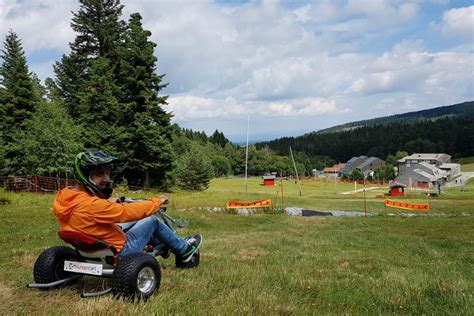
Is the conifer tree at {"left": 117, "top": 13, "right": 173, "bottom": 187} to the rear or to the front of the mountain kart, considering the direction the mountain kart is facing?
to the front

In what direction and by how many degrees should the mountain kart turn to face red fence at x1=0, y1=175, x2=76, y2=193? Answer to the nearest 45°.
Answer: approximately 45° to its left

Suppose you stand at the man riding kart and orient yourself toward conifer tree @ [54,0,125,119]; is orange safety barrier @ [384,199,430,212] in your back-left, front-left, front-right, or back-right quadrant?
front-right

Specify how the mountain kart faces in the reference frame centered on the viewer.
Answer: facing away from the viewer and to the right of the viewer

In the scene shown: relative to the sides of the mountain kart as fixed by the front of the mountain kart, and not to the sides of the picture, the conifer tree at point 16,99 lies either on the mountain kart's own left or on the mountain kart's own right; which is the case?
on the mountain kart's own left

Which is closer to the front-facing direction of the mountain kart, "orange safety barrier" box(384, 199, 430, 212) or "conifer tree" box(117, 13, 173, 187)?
the orange safety barrier

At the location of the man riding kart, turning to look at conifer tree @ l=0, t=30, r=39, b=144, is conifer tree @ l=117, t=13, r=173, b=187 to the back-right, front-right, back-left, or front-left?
front-right

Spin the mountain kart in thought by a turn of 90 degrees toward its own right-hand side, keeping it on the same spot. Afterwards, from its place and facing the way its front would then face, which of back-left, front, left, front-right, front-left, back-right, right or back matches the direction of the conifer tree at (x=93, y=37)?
back-left

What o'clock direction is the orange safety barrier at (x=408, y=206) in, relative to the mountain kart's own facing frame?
The orange safety barrier is roughly at 12 o'clock from the mountain kart.

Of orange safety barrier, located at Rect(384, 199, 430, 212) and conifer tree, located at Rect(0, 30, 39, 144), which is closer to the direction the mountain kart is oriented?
the orange safety barrier
